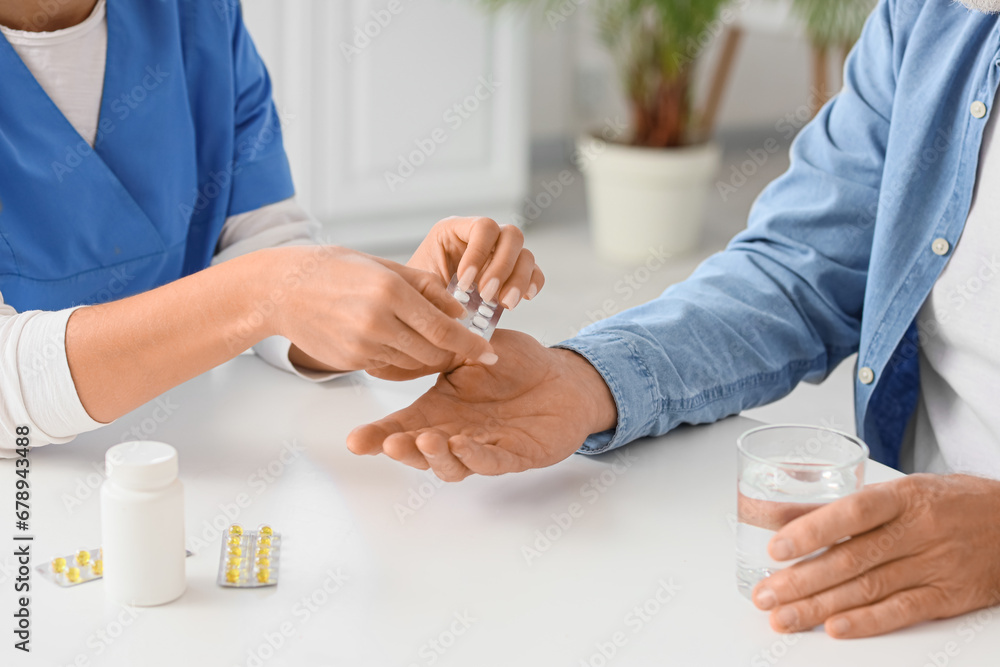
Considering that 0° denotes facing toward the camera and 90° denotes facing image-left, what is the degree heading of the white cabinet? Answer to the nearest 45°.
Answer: approximately 0°

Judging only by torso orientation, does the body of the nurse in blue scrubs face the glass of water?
yes

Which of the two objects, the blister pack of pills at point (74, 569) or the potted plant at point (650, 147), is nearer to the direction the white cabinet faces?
the blister pack of pills

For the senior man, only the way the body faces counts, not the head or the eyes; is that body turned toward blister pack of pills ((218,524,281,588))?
yes

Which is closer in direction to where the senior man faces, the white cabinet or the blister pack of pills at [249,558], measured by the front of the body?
the blister pack of pills

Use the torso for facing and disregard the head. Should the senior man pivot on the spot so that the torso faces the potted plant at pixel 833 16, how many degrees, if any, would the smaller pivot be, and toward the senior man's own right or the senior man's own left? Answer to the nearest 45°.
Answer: approximately 135° to the senior man's own right

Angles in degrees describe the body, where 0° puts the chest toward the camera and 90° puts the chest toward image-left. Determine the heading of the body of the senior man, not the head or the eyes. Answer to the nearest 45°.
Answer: approximately 45°

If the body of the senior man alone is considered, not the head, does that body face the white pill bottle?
yes

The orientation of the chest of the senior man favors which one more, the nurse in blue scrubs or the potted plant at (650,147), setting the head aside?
the nurse in blue scrubs
